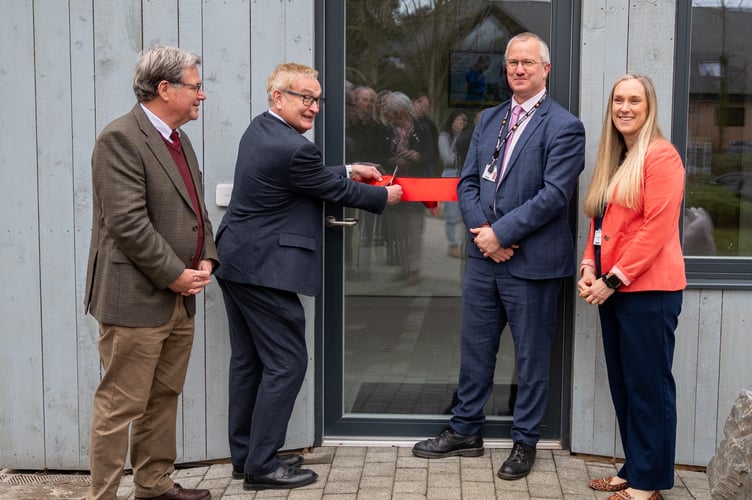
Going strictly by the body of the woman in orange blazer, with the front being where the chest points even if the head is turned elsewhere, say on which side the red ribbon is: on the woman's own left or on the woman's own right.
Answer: on the woman's own right

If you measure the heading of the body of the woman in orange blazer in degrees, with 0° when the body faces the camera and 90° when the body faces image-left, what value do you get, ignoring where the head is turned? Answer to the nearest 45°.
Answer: approximately 45°

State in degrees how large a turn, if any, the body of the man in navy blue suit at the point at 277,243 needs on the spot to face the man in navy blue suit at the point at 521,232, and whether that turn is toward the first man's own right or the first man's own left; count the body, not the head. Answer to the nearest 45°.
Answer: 0° — they already face them

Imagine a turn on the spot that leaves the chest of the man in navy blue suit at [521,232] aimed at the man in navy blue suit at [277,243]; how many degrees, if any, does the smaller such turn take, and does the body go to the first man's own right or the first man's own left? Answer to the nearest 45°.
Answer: approximately 45° to the first man's own right

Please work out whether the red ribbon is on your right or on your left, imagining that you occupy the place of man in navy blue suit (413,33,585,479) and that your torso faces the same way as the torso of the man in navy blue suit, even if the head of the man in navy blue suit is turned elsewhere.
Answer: on your right

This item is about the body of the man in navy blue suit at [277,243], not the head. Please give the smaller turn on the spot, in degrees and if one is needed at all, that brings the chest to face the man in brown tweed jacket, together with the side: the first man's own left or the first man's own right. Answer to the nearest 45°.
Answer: approximately 135° to the first man's own right

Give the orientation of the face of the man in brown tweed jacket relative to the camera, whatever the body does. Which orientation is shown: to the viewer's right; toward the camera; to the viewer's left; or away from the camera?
to the viewer's right

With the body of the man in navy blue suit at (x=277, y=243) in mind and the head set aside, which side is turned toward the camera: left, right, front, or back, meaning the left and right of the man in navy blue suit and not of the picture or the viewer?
right

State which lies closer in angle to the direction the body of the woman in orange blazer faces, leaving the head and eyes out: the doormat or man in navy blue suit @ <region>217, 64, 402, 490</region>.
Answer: the man in navy blue suit

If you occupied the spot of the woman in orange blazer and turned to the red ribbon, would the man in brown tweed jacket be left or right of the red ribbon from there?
left
